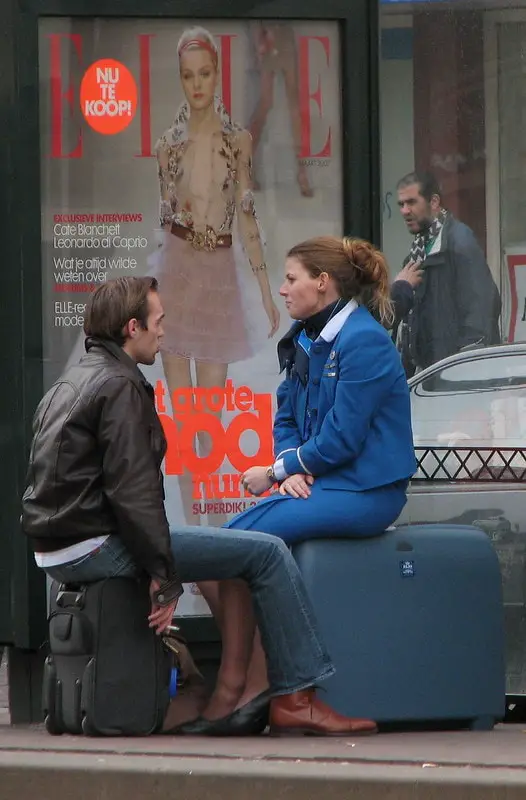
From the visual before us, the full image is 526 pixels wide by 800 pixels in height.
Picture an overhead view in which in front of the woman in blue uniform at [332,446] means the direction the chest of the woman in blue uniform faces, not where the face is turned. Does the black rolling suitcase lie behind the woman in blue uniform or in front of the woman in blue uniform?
in front

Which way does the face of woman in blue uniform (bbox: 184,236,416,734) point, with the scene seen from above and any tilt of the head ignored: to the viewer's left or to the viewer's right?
to the viewer's left

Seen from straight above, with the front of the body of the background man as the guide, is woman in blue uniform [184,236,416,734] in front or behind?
in front

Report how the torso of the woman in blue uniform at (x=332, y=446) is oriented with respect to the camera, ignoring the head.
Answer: to the viewer's left

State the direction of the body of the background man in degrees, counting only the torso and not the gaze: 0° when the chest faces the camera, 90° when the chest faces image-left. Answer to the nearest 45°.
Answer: approximately 45°

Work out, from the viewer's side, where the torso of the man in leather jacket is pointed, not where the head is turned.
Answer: to the viewer's right

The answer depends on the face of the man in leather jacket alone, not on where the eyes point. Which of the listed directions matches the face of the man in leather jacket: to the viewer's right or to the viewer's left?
to the viewer's right

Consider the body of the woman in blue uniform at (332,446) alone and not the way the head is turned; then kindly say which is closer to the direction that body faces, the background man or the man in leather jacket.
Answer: the man in leather jacket

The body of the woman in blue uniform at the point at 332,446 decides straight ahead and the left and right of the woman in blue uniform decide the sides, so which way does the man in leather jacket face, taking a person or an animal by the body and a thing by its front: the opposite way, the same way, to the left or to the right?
the opposite way

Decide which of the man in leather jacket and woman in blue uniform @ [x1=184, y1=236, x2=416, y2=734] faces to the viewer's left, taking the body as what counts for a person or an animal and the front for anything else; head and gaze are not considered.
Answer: the woman in blue uniform

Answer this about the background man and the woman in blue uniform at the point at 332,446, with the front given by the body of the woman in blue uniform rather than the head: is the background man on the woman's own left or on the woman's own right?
on the woman's own right

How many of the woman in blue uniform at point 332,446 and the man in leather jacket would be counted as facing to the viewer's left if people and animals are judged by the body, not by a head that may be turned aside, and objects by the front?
1
